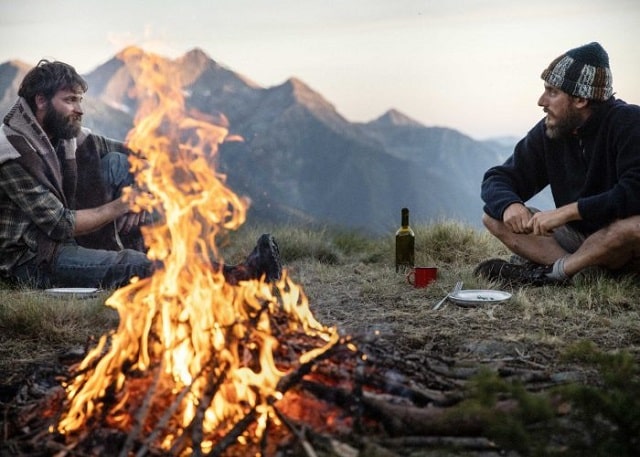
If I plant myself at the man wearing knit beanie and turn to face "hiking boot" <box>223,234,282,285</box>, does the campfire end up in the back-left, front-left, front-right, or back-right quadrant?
front-left

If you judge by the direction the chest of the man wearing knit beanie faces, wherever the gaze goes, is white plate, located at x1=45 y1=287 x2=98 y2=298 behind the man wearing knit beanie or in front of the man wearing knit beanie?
in front

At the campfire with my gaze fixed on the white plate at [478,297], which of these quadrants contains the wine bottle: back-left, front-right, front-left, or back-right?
front-left

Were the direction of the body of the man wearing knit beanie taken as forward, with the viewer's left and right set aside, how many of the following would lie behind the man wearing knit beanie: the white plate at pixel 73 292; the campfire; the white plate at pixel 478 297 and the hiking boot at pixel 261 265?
0

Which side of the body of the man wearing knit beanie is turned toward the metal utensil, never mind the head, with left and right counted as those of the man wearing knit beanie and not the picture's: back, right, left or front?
front

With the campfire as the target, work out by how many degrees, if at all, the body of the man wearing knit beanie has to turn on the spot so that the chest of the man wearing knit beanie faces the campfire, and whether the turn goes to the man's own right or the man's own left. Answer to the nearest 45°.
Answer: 0° — they already face it

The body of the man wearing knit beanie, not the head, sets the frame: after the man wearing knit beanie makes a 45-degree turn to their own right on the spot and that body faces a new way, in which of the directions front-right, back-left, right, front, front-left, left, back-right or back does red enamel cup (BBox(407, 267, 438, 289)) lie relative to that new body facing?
front

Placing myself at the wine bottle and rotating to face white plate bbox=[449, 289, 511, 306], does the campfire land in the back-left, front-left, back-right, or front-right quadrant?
front-right

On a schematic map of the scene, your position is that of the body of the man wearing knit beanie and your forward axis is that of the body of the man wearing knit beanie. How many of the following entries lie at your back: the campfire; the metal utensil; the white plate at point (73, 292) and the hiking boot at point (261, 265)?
0

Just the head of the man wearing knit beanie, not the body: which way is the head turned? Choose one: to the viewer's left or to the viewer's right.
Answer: to the viewer's left

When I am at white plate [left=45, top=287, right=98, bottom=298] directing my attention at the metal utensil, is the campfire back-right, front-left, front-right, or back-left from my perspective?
front-right

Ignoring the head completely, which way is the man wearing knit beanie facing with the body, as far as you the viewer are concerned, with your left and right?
facing the viewer and to the left of the viewer

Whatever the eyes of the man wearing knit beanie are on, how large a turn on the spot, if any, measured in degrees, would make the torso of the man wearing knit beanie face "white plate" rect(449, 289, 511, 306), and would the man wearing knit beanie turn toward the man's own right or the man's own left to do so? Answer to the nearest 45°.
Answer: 0° — they already face it

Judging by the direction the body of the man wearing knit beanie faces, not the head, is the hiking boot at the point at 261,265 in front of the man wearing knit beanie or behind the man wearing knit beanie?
in front
